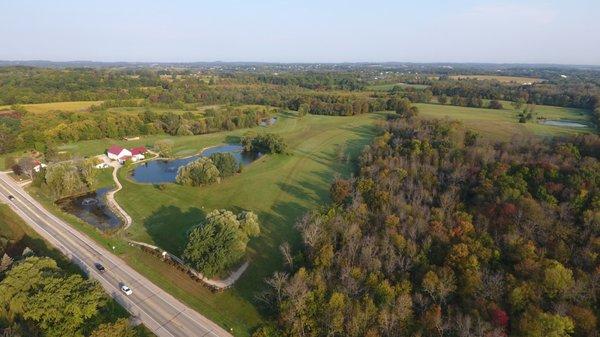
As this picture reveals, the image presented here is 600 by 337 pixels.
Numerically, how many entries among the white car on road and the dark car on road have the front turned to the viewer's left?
0
